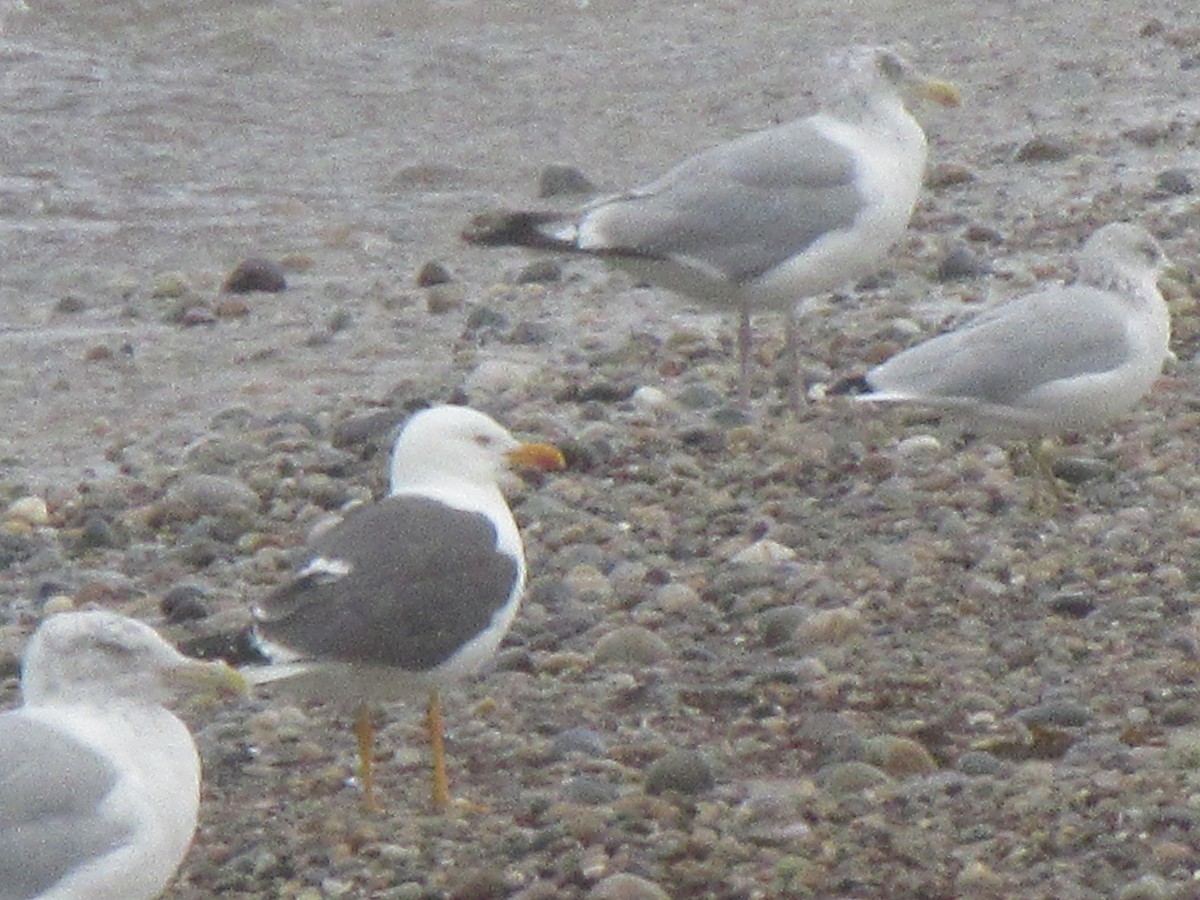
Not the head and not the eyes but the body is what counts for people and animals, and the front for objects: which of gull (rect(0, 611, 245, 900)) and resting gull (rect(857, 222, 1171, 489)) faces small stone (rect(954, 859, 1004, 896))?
the gull

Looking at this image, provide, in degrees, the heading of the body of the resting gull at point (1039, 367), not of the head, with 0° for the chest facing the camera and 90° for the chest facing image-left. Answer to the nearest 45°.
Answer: approximately 270°

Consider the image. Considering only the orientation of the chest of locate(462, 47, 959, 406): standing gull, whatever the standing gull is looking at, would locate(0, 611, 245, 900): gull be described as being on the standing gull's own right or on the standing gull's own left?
on the standing gull's own right

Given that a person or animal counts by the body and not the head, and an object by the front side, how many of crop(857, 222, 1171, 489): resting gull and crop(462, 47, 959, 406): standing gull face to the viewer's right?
2

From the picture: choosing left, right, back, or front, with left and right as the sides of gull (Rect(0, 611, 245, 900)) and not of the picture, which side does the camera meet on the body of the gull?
right

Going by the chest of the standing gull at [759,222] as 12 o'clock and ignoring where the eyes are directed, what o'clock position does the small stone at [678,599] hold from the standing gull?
The small stone is roughly at 3 o'clock from the standing gull.

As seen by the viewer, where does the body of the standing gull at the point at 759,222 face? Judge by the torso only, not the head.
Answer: to the viewer's right

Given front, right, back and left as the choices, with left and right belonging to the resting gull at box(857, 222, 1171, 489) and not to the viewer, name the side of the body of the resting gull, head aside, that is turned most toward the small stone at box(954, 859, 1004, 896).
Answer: right

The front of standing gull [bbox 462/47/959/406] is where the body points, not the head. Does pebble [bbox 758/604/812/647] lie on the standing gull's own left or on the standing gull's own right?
on the standing gull's own right

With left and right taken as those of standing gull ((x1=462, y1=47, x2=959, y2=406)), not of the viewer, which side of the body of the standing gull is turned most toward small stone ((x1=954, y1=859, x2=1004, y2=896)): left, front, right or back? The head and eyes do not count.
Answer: right

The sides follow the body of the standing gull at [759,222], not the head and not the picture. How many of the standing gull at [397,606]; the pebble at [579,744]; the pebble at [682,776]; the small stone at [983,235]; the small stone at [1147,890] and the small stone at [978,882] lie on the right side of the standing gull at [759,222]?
5
